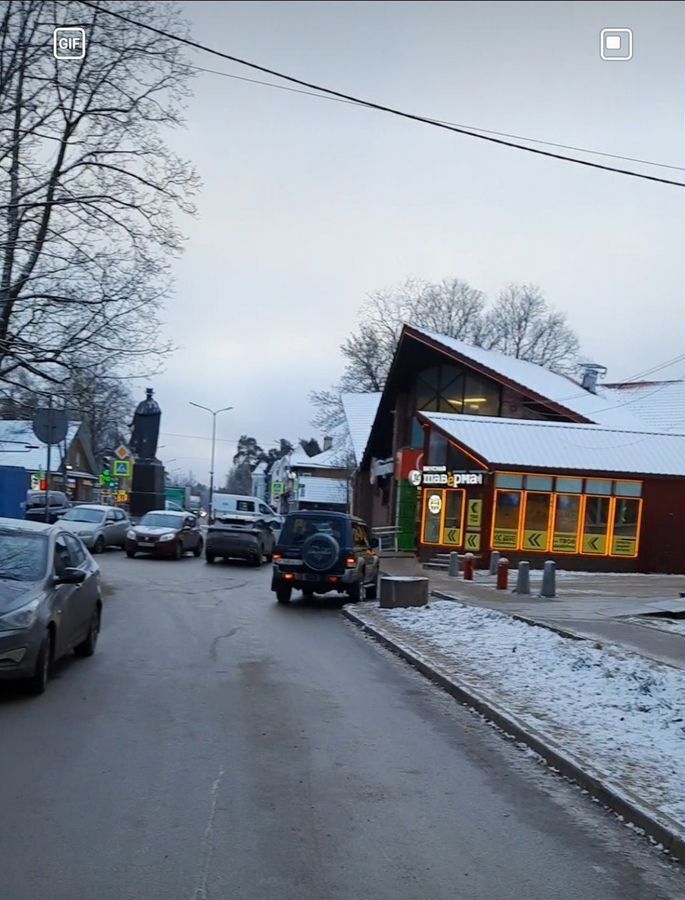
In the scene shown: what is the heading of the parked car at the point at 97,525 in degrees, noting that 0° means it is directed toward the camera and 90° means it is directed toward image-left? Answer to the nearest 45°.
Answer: approximately 45°

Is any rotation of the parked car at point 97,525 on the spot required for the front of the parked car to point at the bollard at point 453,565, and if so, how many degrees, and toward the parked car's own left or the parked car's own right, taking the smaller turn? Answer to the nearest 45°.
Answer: approximately 90° to the parked car's own left

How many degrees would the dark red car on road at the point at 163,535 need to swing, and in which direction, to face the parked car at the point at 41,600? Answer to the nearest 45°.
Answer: approximately 45° to its left

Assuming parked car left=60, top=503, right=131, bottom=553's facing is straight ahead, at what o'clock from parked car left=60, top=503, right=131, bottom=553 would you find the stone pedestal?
The stone pedestal is roughly at 5 o'clock from the parked car.

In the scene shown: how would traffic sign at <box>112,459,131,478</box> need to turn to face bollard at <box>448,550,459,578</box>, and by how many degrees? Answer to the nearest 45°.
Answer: approximately 45° to its left

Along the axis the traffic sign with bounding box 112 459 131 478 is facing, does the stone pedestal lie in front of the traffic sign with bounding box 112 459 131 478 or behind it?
behind

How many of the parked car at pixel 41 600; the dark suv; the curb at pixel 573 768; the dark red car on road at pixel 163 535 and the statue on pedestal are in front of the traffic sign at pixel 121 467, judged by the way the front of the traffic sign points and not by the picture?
4

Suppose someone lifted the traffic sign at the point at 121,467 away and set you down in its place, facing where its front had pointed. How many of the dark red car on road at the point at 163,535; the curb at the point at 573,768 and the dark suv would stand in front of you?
3

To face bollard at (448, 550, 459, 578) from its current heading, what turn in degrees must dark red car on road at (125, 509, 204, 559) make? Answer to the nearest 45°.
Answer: approximately 90° to its left

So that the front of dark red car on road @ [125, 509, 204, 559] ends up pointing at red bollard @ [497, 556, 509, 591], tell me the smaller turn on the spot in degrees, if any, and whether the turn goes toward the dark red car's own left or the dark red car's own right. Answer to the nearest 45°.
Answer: approximately 90° to the dark red car's own left

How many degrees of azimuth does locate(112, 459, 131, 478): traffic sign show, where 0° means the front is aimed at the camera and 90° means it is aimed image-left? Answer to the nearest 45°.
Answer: approximately 0°

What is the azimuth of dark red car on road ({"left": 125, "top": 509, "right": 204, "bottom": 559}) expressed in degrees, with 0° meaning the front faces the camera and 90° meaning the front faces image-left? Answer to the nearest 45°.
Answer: approximately 45°
